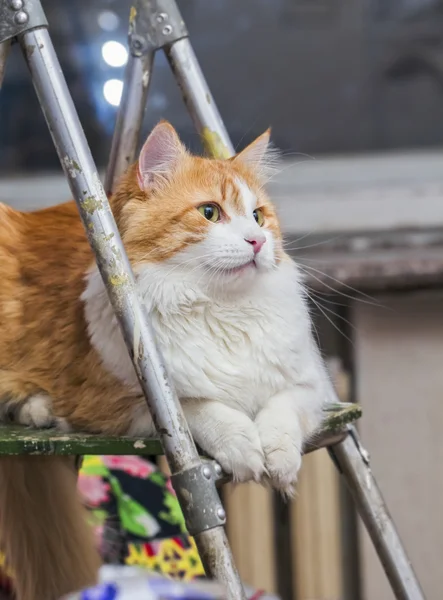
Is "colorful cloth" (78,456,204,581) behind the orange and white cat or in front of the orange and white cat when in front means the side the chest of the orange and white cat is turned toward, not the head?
behind

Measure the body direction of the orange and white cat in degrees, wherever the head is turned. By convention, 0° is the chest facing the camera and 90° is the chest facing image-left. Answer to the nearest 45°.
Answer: approximately 315°
